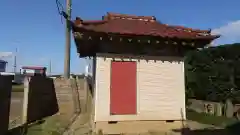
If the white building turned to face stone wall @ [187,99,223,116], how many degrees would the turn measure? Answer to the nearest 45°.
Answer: approximately 135° to its left

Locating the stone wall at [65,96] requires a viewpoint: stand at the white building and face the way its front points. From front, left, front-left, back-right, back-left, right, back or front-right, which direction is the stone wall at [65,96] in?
back-right

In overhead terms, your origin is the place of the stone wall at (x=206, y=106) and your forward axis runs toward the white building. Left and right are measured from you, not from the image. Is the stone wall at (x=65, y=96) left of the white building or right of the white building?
right

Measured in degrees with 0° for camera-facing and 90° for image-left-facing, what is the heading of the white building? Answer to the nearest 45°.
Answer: approximately 0°
